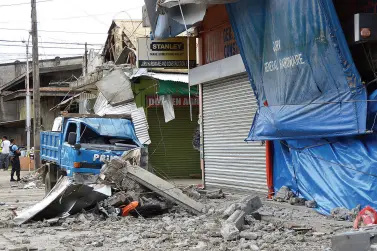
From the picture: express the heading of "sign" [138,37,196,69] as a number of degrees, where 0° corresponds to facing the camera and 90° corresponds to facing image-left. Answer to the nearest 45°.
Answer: approximately 0°

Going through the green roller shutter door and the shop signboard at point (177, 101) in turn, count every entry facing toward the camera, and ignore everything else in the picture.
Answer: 2

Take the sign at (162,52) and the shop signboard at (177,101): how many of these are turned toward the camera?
2

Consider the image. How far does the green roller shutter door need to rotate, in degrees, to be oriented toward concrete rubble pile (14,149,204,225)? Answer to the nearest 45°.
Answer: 0° — it already faces it

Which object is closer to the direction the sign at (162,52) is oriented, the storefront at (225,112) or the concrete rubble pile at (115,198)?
the concrete rubble pile

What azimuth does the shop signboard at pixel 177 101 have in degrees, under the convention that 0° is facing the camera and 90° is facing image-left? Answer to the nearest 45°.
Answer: approximately 0°

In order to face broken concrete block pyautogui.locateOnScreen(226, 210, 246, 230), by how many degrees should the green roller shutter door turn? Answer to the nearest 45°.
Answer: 0° — it already faces it

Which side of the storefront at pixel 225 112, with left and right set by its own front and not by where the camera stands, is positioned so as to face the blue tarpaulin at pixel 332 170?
left
